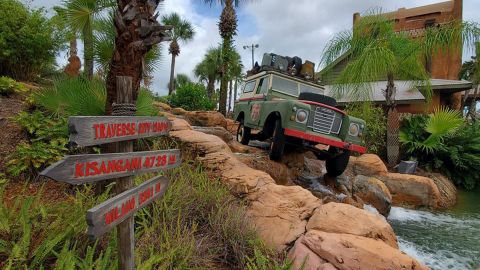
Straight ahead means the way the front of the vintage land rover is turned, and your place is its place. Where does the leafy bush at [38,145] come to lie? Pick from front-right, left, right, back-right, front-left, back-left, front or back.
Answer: right

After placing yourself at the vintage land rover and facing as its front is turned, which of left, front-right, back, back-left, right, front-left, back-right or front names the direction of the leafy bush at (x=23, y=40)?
back-right

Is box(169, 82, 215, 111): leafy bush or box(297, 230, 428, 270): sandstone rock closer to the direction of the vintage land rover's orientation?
the sandstone rock

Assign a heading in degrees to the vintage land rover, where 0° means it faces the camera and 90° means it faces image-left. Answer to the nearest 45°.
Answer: approximately 315°

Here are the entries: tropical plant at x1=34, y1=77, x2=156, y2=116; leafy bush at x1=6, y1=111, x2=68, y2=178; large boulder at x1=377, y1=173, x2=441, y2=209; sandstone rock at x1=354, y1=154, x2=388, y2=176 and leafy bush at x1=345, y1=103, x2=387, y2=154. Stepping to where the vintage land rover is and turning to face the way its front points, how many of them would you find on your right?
2

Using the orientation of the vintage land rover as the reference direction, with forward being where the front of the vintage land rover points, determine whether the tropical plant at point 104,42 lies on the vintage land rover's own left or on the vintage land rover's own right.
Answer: on the vintage land rover's own right

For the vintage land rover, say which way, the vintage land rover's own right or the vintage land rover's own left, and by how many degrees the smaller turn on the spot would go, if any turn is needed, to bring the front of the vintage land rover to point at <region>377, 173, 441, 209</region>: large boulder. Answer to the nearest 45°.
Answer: approximately 90° to the vintage land rover's own left

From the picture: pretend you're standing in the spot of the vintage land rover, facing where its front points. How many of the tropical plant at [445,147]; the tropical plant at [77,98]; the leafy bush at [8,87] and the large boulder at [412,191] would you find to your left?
2

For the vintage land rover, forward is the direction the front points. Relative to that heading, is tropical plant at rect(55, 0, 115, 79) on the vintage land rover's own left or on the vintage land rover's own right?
on the vintage land rover's own right
